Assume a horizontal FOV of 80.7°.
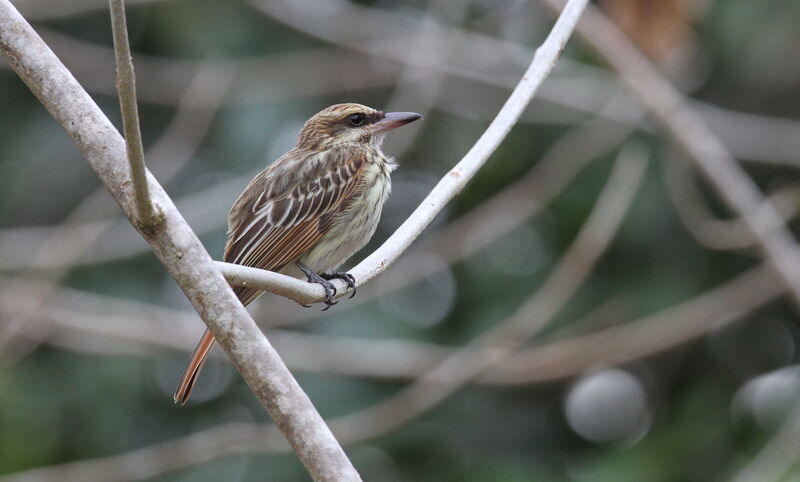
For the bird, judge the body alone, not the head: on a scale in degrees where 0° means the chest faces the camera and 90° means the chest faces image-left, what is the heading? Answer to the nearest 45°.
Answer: approximately 270°
